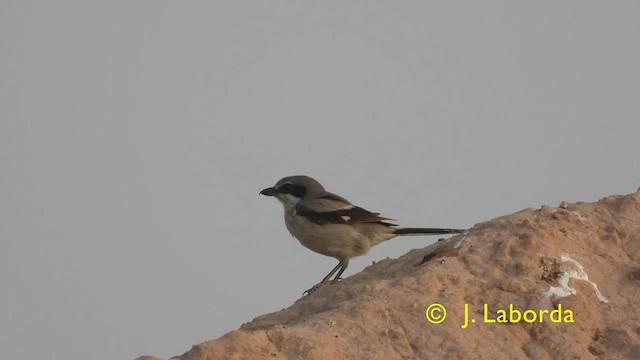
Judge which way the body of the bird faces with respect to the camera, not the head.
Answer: to the viewer's left
